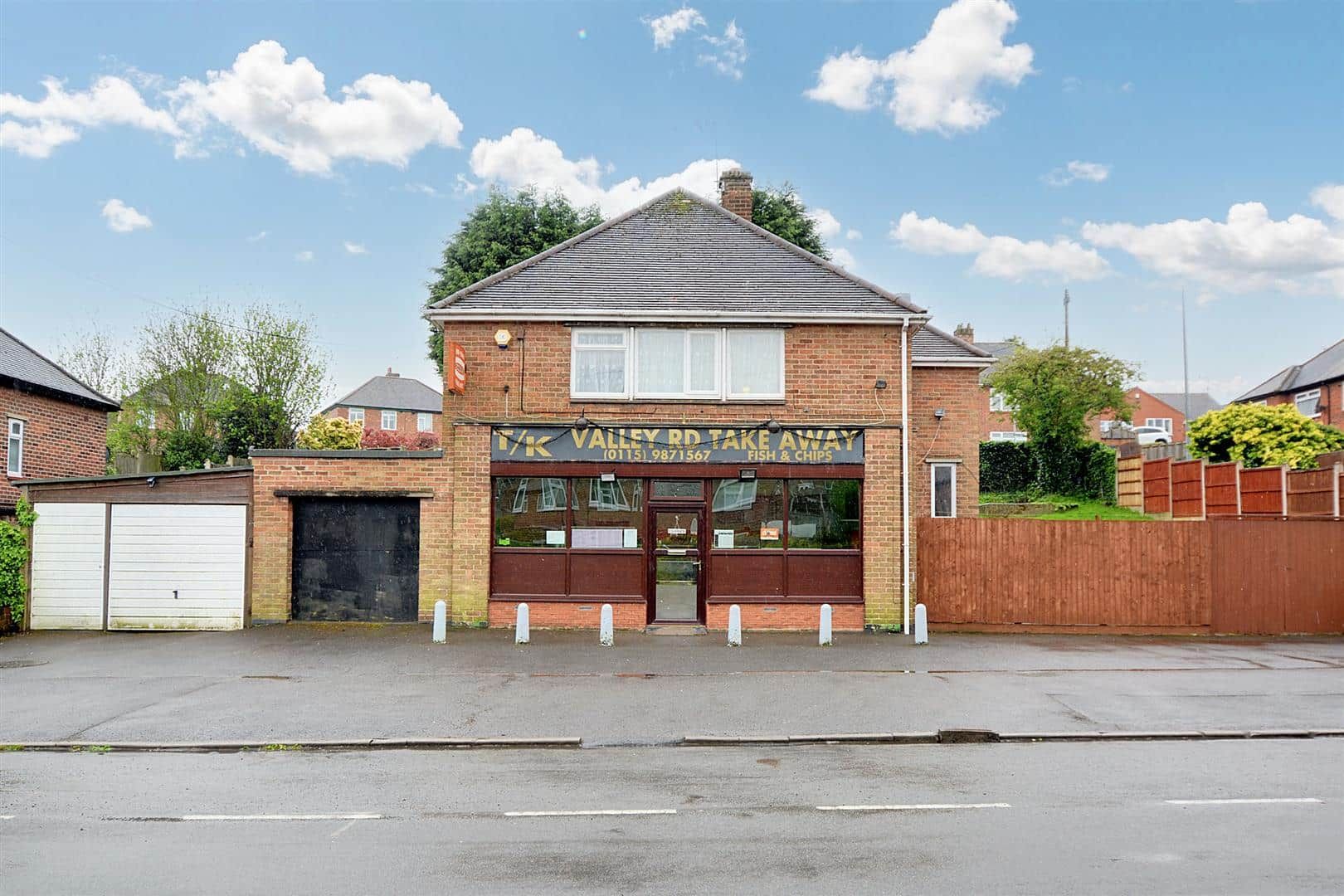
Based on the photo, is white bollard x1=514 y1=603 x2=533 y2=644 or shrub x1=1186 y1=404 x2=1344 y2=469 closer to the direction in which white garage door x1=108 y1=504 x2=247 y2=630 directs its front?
the white bollard

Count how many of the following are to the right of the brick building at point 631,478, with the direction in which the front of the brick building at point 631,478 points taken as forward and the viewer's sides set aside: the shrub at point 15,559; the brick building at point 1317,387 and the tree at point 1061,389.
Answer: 1

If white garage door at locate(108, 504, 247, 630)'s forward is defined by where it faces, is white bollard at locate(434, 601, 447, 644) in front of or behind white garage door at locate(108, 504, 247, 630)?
in front

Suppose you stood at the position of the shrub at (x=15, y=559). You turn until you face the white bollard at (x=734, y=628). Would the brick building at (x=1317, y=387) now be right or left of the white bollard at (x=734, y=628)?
left

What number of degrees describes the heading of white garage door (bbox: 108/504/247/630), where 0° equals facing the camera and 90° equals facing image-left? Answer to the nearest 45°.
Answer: approximately 0°

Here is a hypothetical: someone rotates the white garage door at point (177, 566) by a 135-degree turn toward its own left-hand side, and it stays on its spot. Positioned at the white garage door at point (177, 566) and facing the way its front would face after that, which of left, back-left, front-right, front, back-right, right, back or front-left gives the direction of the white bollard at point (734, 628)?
right

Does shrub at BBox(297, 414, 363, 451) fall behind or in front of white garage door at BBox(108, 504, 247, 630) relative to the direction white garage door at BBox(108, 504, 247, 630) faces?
behind

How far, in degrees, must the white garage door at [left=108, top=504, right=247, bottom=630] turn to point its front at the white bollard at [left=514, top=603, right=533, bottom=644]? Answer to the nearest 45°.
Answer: approximately 45° to its left

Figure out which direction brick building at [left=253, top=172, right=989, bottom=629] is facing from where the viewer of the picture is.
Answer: facing the viewer

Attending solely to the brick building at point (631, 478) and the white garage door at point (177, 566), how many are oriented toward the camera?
2

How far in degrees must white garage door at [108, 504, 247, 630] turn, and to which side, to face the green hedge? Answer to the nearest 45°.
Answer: approximately 90° to its left

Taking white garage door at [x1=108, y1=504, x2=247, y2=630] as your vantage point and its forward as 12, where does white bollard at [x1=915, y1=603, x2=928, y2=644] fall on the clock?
The white bollard is roughly at 10 o'clock from the white garage door.
